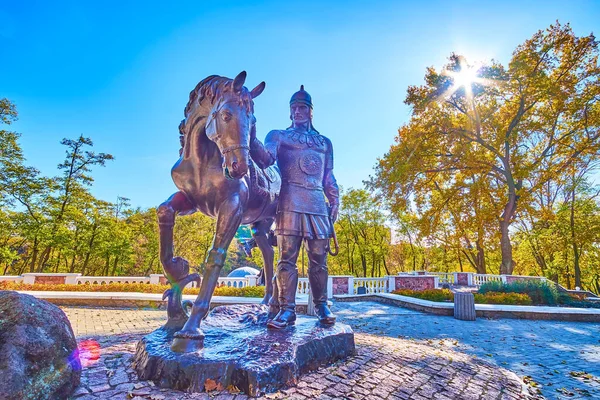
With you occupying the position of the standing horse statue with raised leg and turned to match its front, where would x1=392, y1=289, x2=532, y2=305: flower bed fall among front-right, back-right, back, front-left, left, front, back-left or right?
back

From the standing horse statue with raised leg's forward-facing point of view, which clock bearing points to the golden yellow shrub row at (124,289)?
The golden yellow shrub row is roughly at 4 o'clock from the standing horse statue with raised leg.

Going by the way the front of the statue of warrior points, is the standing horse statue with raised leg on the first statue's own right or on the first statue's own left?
on the first statue's own right

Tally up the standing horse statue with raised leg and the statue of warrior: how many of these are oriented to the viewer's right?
0

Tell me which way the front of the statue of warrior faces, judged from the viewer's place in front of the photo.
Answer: facing the viewer

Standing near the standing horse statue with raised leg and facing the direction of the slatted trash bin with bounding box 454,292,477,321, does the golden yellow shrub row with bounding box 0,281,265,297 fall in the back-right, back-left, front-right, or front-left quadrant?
front-left

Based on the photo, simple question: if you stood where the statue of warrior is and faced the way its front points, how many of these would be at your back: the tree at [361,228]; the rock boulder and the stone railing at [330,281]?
2

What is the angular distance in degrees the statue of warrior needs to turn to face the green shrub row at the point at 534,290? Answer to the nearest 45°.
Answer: approximately 135° to its left

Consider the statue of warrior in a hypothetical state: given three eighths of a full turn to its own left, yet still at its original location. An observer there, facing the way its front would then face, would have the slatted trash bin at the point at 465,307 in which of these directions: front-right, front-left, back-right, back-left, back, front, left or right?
front

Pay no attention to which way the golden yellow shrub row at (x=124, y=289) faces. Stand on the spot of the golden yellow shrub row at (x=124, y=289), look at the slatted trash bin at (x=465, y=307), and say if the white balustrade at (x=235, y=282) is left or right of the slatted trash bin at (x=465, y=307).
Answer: left

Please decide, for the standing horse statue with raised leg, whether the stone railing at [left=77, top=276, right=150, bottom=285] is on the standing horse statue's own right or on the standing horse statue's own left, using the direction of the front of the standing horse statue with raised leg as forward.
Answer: on the standing horse statue's own right

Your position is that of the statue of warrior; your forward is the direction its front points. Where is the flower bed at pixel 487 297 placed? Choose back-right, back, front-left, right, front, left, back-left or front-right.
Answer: back-left

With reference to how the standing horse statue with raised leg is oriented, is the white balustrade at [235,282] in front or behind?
behind

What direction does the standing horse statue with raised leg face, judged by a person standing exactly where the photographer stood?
facing the viewer and to the left of the viewer

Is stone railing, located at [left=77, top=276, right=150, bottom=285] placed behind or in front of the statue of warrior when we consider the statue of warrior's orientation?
behind
